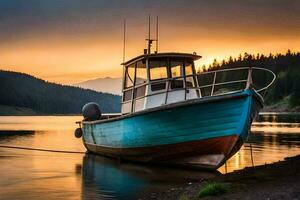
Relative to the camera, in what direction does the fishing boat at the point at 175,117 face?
facing the viewer and to the right of the viewer
